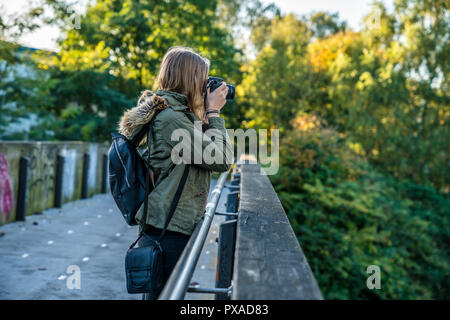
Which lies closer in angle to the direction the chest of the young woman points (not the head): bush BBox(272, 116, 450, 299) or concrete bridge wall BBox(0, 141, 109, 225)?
the bush

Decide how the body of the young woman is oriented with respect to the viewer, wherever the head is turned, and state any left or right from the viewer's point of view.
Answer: facing to the right of the viewer

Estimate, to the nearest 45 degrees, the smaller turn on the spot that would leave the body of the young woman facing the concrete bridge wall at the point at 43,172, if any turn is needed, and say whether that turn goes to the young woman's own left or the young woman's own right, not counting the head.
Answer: approximately 90° to the young woman's own left

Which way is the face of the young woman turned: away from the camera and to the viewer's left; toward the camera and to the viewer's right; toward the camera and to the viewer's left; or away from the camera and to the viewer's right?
away from the camera and to the viewer's right
